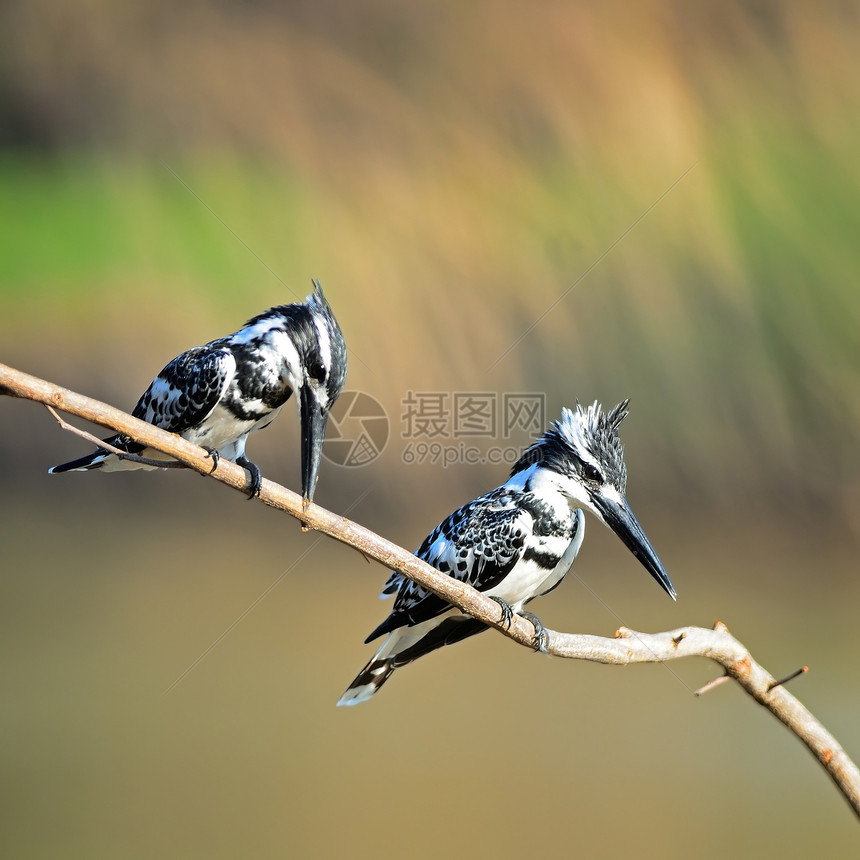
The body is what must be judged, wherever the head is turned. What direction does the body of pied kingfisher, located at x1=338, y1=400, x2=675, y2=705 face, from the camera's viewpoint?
to the viewer's right
